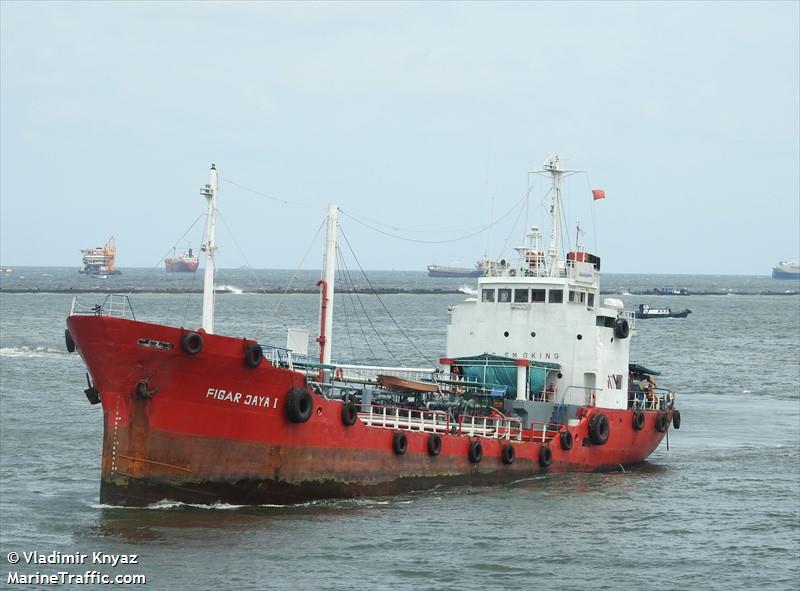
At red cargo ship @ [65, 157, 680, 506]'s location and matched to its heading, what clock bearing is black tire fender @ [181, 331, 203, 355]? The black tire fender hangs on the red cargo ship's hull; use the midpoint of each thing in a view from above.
The black tire fender is roughly at 12 o'clock from the red cargo ship.

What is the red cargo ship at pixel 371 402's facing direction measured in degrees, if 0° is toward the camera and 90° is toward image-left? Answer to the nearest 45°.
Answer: approximately 45°
